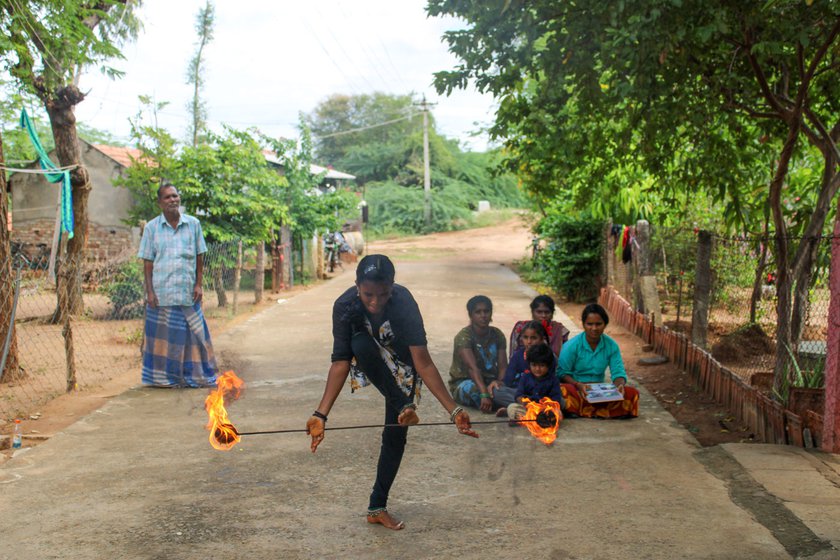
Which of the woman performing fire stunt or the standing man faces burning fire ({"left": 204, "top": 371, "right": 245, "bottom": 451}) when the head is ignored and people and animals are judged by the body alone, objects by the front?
the standing man

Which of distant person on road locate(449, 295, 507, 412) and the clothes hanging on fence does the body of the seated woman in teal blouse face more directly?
the distant person on road

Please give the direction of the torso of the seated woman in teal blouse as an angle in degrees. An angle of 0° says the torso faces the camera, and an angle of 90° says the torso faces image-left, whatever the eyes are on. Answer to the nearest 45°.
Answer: approximately 0°

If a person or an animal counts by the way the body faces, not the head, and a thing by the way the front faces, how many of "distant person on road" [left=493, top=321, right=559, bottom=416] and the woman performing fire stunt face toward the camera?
2

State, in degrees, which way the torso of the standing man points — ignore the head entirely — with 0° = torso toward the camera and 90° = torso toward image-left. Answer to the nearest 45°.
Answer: approximately 0°

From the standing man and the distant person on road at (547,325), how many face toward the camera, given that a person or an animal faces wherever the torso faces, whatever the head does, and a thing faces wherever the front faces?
2

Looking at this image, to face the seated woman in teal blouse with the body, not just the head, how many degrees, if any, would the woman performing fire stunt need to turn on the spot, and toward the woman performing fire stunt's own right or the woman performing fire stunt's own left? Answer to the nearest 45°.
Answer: approximately 135° to the woman performing fire stunt's own left
